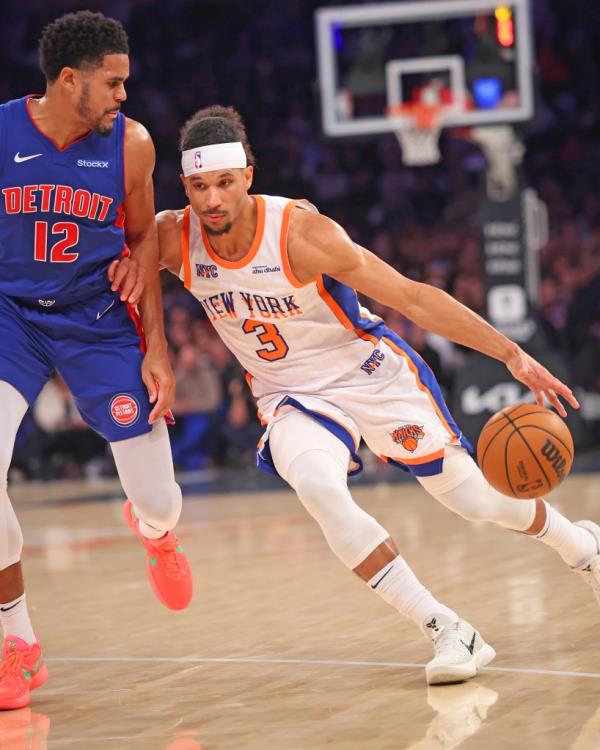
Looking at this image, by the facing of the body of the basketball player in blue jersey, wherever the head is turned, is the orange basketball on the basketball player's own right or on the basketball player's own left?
on the basketball player's own left

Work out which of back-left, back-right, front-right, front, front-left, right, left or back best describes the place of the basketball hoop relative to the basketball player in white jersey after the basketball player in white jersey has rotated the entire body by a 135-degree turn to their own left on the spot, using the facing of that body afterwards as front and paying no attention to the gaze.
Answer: left

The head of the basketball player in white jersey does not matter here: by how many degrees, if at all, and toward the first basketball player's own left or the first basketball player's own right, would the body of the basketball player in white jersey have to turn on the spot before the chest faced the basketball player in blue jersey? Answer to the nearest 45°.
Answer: approximately 45° to the first basketball player's own right

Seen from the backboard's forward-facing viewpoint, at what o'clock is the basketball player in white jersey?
The basketball player in white jersey is roughly at 12 o'clock from the backboard.

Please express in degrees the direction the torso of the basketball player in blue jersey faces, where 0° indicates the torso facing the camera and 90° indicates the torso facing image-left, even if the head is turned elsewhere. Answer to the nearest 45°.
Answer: approximately 0°

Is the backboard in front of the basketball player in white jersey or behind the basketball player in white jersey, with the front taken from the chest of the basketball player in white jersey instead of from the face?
behind

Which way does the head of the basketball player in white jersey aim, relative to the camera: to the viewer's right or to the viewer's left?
to the viewer's left

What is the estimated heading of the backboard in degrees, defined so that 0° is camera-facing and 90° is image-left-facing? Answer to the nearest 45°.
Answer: approximately 0°
